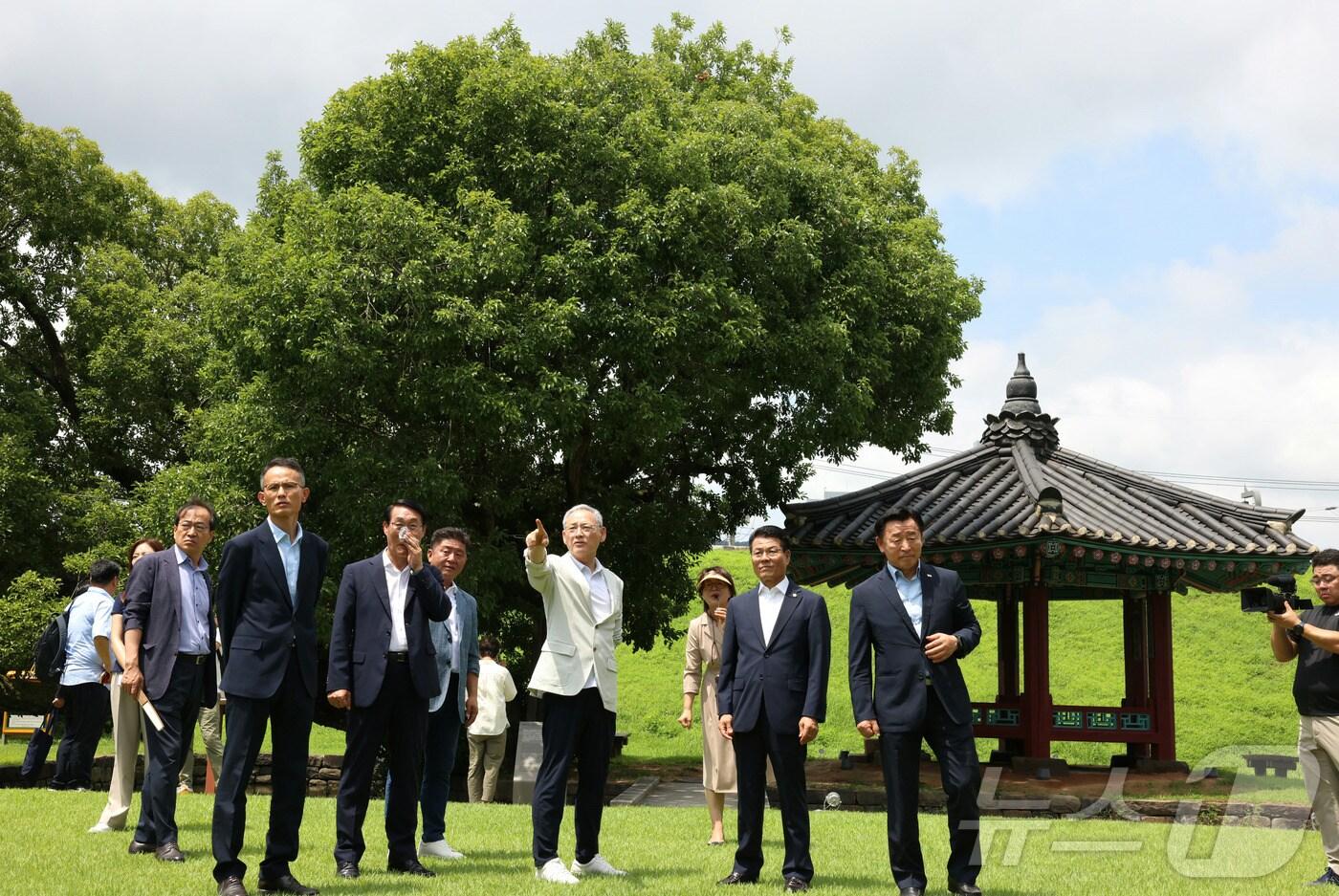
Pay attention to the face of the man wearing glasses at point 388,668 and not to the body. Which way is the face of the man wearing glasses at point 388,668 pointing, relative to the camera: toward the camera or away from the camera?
toward the camera

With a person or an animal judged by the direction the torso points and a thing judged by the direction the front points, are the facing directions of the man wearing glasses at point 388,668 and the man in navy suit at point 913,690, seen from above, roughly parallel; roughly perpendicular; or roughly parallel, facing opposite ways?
roughly parallel

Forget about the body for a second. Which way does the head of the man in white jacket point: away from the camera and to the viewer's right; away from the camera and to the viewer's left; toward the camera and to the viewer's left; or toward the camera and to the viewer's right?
toward the camera and to the viewer's left

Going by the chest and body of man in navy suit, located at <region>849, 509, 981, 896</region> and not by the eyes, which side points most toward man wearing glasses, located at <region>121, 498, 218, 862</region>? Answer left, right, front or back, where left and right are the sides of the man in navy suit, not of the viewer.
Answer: right

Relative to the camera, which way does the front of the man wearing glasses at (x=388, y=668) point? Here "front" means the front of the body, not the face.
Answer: toward the camera

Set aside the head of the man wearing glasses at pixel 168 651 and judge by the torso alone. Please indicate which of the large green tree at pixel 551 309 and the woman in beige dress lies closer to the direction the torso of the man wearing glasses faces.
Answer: the woman in beige dress

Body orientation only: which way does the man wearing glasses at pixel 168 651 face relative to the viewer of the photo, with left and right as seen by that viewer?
facing the viewer and to the right of the viewer

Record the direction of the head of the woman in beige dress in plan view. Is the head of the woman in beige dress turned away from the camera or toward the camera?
toward the camera

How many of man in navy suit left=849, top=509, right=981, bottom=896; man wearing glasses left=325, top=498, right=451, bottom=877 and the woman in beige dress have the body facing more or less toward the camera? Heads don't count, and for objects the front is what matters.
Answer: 3

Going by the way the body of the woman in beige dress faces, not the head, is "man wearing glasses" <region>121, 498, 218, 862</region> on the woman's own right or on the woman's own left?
on the woman's own right

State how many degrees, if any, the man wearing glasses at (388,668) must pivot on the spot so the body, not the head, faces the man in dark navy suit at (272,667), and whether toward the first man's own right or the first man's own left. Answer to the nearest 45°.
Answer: approximately 45° to the first man's own right

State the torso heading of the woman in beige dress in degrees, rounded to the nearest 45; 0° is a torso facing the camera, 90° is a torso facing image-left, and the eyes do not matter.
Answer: approximately 0°

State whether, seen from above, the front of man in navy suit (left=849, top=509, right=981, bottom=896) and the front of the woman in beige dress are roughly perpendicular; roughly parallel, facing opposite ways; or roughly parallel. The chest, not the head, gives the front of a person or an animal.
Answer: roughly parallel
